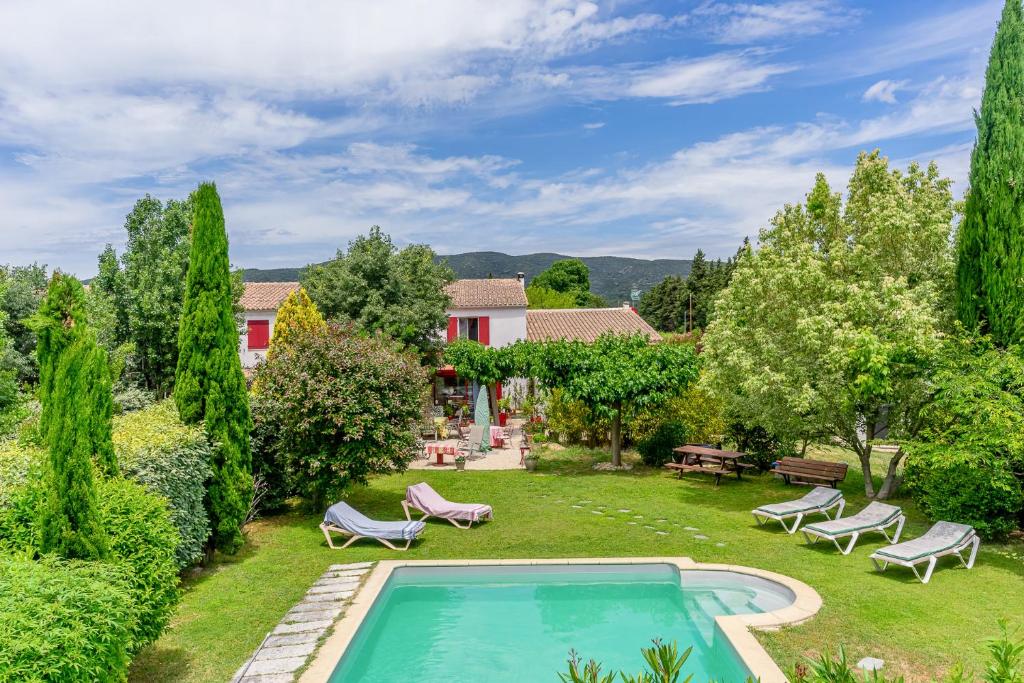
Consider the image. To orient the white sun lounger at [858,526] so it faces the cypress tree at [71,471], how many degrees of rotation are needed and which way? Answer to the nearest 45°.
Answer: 0° — it already faces it

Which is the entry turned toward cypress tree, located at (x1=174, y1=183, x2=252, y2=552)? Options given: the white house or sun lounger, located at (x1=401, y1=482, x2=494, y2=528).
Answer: the white house

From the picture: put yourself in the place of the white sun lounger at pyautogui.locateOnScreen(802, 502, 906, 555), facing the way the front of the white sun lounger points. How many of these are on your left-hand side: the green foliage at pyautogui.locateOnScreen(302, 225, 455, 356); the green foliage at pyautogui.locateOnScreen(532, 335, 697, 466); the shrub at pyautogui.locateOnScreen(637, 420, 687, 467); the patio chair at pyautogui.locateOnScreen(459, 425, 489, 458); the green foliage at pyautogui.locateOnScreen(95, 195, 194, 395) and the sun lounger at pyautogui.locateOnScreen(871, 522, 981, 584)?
1

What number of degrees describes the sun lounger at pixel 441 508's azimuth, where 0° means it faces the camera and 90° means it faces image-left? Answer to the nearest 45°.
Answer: approximately 315°

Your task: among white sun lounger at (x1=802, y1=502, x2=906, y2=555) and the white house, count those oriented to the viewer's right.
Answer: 0

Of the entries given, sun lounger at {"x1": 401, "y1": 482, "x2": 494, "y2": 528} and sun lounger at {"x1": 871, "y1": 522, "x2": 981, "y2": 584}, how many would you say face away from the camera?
0

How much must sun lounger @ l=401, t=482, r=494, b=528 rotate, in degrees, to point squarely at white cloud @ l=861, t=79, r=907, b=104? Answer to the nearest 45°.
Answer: approximately 45° to its left

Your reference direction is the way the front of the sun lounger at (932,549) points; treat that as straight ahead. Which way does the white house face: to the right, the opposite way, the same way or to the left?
to the left

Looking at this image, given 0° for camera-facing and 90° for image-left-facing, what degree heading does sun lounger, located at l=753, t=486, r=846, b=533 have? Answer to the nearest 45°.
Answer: approximately 45°

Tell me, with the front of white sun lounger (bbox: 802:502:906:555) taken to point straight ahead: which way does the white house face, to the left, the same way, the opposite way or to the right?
to the left

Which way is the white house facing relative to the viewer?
toward the camera

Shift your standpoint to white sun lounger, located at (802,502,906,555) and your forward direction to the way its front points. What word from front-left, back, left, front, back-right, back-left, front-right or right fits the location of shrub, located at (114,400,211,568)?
front

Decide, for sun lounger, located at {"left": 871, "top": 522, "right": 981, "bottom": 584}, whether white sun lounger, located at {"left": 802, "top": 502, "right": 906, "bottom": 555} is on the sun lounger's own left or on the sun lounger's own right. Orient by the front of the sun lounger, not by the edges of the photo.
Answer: on the sun lounger's own right

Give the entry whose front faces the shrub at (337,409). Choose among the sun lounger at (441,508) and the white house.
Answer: the white house

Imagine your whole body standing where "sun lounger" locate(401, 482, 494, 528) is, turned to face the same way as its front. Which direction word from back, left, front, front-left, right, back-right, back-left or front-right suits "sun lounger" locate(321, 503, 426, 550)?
right

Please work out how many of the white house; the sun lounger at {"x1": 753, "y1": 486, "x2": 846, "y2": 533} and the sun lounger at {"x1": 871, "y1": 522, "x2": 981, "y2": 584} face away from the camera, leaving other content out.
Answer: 0

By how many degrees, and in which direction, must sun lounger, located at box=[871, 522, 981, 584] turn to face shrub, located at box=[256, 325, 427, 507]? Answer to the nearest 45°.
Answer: approximately 45° to its right

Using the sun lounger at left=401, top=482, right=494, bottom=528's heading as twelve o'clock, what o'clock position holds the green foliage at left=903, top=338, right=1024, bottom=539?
The green foliage is roughly at 11 o'clock from the sun lounger.

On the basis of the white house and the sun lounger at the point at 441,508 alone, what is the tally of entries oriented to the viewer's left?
0
